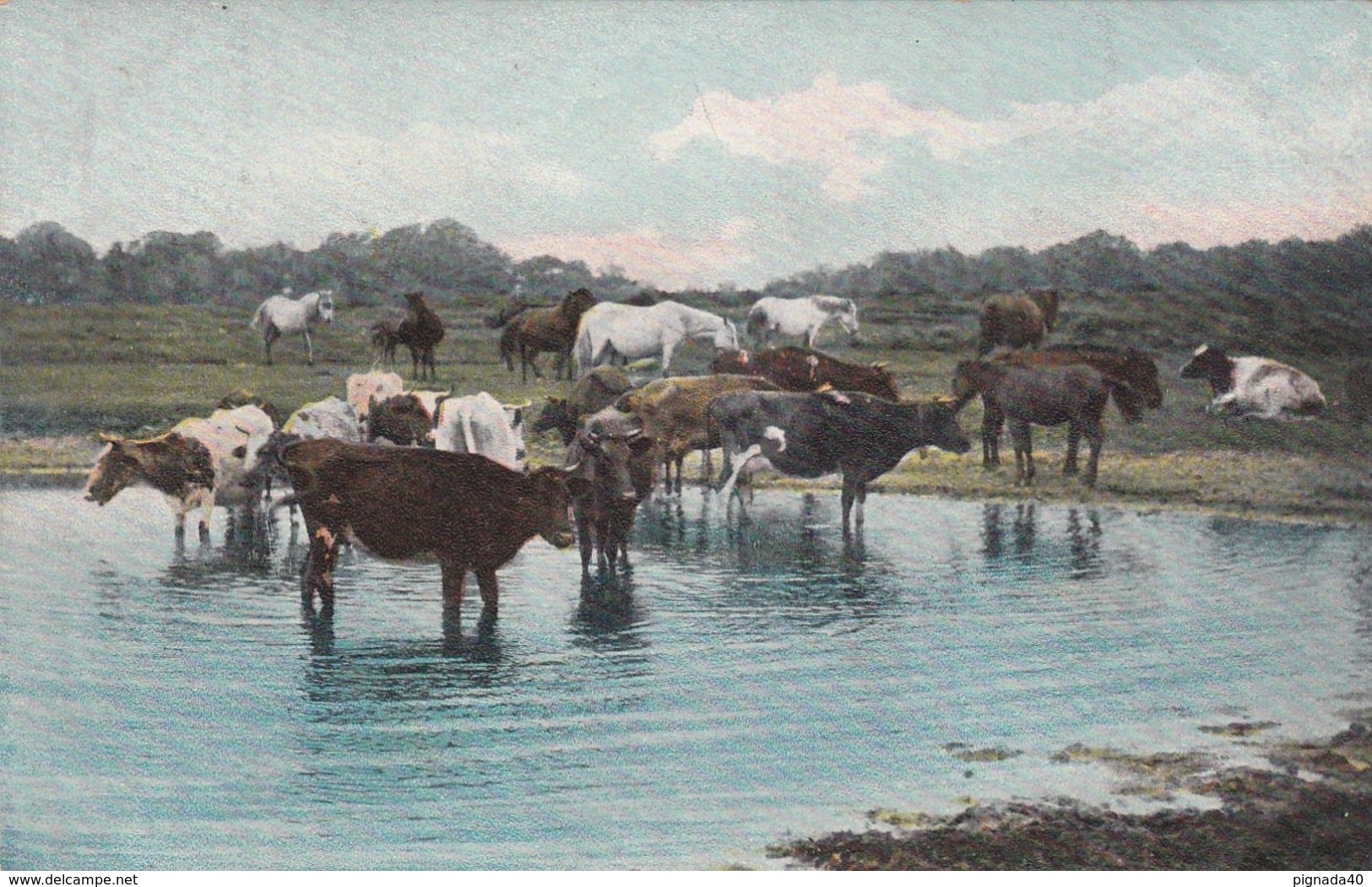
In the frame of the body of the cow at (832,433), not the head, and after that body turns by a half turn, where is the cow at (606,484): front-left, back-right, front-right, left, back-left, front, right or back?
front-left

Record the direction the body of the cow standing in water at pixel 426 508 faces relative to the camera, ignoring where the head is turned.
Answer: to the viewer's right

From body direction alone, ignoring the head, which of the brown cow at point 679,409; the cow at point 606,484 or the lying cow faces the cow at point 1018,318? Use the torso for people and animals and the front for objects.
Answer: the lying cow

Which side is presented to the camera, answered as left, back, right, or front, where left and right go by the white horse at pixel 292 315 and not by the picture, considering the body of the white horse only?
right

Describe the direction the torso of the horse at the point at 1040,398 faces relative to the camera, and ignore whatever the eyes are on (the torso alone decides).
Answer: to the viewer's left

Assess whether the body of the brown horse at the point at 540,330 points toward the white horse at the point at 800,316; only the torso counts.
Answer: yes

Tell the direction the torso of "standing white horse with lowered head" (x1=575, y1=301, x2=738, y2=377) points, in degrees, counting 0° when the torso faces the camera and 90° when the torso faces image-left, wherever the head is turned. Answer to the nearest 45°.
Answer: approximately 270°

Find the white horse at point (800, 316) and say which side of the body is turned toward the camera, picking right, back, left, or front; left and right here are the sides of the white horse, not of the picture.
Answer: right

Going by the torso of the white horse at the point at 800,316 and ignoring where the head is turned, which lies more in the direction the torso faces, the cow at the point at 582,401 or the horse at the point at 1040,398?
the horse

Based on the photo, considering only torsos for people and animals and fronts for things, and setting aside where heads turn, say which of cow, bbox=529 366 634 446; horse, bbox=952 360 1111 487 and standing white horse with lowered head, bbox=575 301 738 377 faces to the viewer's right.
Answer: the standing white horse with lowered head
